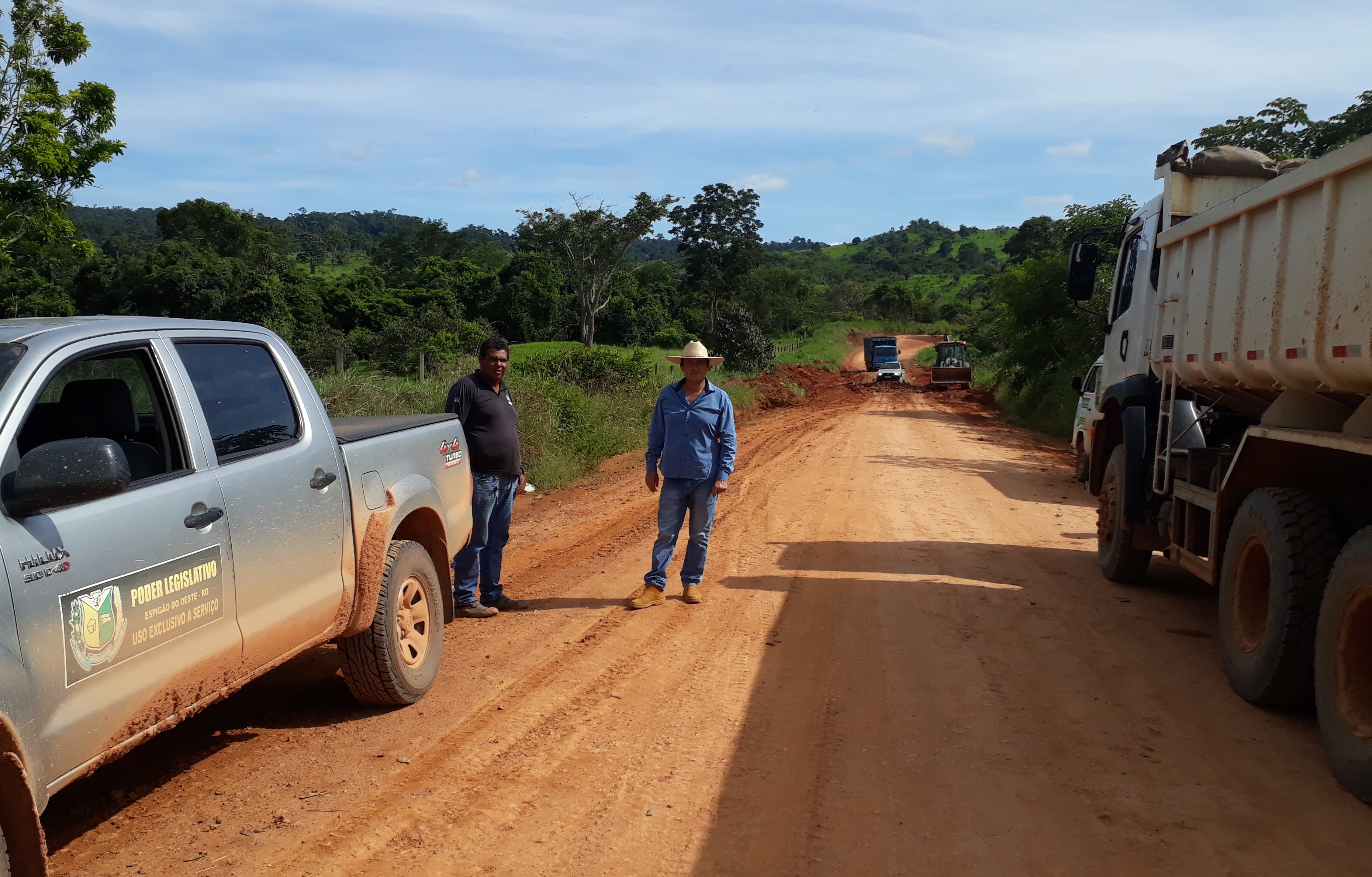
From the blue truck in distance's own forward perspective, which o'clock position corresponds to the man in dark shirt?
The man in dark shirt is roughly at 12 o'clock from the blue truck in distance.

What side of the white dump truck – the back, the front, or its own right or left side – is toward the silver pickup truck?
left

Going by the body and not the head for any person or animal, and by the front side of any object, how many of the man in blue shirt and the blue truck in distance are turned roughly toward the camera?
2

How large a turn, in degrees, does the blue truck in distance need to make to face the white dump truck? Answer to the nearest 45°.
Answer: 0° — it already faces it

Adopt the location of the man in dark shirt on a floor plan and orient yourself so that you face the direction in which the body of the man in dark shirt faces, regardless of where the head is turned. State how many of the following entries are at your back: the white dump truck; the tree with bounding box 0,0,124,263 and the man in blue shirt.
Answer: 1

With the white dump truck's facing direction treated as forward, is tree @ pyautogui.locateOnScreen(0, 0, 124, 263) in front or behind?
in front

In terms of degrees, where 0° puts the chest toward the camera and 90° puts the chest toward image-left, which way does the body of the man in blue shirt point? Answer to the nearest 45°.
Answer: approximately 0°

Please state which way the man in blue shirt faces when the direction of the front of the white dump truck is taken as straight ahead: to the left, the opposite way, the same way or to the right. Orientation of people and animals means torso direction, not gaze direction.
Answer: the opposite way

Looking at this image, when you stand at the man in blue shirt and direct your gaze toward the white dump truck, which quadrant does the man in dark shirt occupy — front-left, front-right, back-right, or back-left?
back-right

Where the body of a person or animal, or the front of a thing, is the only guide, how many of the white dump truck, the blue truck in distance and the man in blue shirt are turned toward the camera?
2

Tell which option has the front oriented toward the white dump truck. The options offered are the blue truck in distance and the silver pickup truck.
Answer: the blue truck in distance

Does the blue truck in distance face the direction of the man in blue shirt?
yes

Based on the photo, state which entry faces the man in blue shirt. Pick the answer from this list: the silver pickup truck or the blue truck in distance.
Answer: the blue truck in distance
